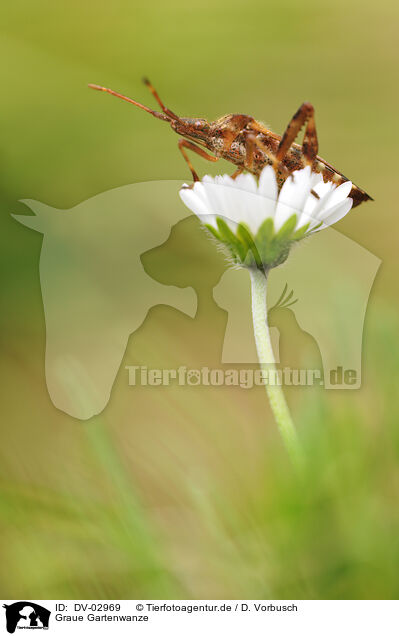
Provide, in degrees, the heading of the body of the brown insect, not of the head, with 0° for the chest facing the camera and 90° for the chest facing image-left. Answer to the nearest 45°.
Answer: approximately 90°
